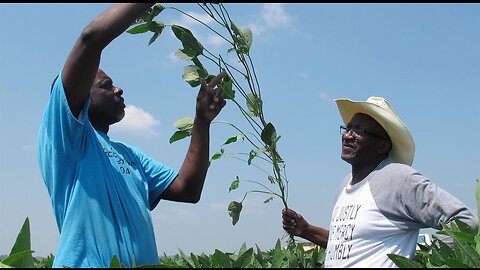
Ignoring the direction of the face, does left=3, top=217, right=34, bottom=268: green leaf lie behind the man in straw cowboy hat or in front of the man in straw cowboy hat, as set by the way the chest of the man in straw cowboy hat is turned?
in front

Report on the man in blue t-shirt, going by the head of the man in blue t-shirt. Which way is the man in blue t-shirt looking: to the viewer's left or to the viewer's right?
to the viewer's right

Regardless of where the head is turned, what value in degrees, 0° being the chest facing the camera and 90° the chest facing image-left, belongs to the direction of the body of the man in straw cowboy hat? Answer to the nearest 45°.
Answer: approximately 45°

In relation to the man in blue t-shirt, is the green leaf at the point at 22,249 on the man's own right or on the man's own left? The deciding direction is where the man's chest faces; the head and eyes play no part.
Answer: on the man's own right

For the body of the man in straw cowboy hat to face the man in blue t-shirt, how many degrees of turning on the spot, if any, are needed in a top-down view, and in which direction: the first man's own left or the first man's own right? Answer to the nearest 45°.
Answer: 0° — they already face them

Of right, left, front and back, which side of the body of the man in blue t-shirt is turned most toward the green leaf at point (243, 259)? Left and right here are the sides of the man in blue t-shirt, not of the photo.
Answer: front

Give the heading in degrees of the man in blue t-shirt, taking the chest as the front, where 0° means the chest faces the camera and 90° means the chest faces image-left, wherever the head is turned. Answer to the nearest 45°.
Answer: approximately 315°

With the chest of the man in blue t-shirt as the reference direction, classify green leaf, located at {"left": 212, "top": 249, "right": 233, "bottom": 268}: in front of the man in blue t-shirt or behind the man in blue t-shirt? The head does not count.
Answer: in front

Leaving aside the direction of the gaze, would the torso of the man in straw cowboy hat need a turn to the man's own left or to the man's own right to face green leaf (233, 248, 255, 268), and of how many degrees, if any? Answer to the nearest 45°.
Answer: approximately 45° to the man's own right
